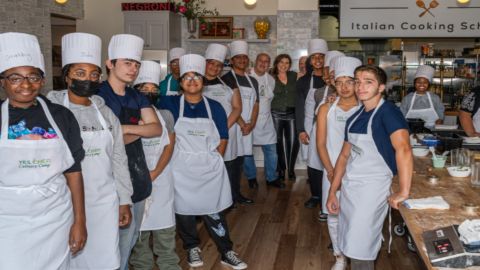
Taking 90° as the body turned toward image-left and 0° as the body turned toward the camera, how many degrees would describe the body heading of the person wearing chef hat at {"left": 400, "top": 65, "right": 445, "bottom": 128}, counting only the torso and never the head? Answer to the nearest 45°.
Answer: approximately 0°

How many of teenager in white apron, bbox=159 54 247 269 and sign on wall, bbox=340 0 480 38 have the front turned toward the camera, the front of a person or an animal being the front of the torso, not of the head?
2

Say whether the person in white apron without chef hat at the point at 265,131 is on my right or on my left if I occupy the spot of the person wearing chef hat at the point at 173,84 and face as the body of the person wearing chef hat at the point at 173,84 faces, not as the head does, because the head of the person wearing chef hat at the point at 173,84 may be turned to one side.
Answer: on my left

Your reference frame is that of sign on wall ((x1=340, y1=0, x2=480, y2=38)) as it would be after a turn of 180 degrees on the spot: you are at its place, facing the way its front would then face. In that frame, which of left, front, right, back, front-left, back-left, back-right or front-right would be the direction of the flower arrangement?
left

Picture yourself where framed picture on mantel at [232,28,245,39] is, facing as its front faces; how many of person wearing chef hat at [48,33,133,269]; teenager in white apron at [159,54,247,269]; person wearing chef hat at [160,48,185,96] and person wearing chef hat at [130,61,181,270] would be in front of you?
4

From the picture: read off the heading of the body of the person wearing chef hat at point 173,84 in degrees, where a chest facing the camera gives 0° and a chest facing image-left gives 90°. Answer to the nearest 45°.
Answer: approximately 315°
